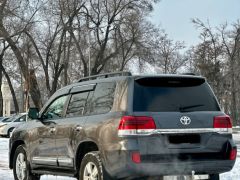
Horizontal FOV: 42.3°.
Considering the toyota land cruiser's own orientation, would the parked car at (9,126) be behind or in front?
in front

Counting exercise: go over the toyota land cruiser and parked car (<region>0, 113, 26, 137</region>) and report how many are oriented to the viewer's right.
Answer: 0

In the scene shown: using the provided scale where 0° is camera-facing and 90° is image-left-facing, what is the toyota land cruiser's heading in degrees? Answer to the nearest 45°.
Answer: approximately 135°
